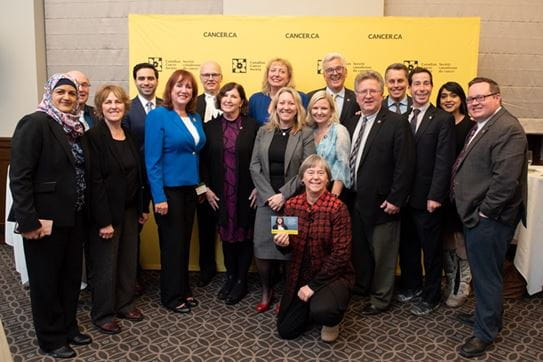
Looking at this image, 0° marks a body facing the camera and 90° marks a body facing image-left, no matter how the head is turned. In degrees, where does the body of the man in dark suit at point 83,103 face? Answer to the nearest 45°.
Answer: approximately 315°

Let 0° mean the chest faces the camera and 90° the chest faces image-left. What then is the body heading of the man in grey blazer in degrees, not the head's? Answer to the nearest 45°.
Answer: approximately 45°

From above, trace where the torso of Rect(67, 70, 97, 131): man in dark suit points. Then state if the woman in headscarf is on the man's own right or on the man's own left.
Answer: on the man's own right

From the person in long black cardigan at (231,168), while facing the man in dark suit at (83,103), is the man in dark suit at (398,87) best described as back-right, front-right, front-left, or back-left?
back-right
